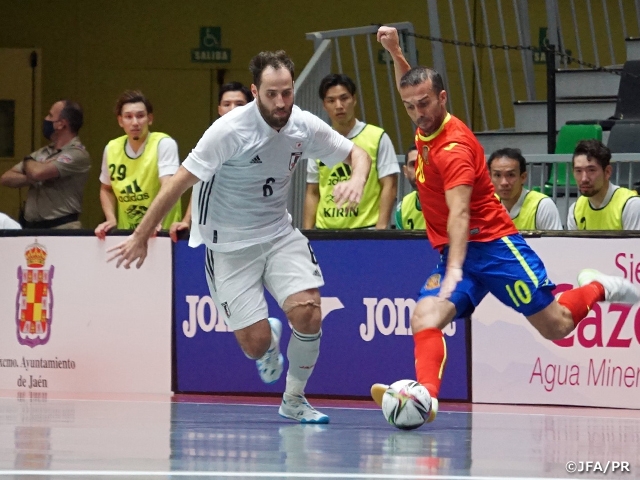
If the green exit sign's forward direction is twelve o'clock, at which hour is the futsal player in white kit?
The futsal player in white kit is roughly at 12 o'clock from the green exit sign.

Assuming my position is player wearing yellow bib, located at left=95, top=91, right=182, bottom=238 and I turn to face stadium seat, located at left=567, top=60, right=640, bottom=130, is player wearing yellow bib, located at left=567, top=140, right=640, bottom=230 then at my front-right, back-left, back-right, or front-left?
front-right

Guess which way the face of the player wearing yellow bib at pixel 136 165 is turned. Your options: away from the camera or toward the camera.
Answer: toward the camera

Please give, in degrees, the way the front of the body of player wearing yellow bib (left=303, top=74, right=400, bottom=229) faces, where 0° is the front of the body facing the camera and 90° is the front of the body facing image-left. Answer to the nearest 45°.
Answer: approximately 0°

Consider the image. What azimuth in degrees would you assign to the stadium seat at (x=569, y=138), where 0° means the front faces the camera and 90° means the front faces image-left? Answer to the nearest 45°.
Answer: approximately 45°

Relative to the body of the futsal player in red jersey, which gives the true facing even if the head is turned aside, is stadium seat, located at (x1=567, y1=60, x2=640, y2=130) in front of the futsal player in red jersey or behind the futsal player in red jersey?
behind

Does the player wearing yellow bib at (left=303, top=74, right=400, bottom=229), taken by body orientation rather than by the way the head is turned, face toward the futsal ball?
yes

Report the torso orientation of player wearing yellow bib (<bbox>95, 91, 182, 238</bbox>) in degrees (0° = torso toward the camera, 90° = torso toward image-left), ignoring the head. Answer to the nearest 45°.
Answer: approximately 0°

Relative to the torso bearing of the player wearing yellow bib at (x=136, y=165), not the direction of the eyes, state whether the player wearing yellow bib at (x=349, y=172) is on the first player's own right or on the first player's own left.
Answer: on the first player's own left

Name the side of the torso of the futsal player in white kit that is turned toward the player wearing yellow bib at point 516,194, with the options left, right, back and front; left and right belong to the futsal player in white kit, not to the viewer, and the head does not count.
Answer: left

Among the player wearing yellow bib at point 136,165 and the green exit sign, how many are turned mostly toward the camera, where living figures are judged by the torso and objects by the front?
2

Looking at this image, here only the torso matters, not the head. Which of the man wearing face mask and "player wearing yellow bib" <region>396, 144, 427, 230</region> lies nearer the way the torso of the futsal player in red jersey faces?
the man wearing face mask

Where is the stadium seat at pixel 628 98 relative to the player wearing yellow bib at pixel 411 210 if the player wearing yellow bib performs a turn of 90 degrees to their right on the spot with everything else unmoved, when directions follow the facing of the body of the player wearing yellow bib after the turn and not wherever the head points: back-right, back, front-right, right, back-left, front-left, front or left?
back-right

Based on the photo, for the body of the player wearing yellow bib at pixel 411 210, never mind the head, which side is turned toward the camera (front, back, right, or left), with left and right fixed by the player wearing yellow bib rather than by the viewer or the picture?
front

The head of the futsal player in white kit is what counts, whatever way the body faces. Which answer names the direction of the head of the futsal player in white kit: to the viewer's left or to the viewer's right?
to the viewer's right
